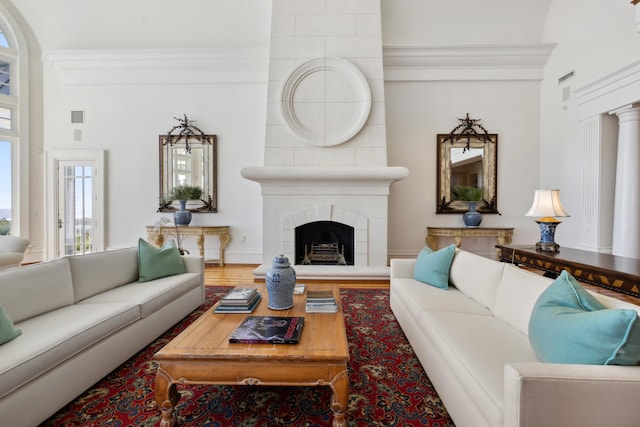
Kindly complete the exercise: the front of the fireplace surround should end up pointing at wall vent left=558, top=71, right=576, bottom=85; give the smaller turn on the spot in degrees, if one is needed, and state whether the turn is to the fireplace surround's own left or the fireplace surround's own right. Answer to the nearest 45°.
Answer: approximately 90° to the fireplace surround's own left

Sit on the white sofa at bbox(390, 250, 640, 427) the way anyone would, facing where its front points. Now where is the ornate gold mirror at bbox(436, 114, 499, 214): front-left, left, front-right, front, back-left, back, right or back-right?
back-right

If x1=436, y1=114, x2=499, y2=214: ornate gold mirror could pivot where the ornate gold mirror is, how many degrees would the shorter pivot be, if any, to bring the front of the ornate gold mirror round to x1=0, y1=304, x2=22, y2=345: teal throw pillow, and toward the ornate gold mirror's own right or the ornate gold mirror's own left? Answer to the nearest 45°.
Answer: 0° — it already faces it

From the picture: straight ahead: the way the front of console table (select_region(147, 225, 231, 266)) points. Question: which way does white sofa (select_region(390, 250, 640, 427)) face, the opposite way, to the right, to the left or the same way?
to the right

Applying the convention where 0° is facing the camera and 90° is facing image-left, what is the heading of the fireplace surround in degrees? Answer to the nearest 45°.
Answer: approximately 0°

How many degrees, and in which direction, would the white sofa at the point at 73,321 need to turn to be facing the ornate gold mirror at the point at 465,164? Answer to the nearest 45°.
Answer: approximately 45° to its left

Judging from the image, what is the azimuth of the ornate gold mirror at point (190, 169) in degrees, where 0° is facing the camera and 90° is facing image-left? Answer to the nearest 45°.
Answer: approximately 0°

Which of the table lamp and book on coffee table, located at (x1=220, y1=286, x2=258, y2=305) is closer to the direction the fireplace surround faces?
the book on coffee table
